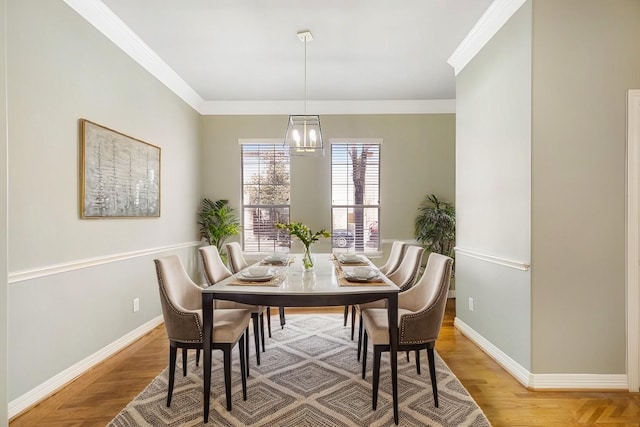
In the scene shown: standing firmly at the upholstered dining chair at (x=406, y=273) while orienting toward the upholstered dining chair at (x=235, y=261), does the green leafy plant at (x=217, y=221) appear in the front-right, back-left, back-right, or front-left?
front-right

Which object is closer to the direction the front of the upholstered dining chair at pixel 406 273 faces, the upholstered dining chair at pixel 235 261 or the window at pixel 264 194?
the upholstered dining chair

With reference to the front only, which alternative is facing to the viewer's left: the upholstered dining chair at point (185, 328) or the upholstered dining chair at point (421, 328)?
the upholstered dining chair at point (421, 328)

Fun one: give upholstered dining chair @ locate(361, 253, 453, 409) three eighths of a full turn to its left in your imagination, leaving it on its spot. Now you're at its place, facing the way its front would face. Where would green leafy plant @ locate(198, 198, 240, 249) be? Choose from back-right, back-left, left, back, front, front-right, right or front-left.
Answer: back

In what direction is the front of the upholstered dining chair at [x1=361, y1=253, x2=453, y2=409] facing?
to the viewer's left

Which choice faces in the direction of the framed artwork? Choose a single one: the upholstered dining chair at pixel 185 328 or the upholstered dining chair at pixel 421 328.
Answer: the upholstered dining chair at pixel 421 328

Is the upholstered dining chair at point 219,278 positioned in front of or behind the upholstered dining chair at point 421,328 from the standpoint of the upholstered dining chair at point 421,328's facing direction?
in front

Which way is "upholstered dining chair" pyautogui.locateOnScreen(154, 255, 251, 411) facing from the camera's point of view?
to the viewer's right

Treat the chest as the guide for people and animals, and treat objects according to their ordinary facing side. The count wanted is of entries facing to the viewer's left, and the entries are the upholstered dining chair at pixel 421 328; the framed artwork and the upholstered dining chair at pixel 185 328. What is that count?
1

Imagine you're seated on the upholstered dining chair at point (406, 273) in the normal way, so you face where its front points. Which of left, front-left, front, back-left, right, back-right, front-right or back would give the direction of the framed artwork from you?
front

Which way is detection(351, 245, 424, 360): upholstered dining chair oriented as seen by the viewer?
to the viewer's left

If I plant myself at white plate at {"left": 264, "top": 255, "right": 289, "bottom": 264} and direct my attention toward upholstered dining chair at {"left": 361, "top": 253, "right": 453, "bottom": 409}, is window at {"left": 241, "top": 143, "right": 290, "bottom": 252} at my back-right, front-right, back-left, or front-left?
back-left

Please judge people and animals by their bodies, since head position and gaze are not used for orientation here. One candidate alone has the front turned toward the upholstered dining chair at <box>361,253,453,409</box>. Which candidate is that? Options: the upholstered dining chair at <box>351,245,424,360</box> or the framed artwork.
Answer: the framed artwork

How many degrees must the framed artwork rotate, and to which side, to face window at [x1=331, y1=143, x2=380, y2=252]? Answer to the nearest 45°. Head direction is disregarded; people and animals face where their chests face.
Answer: approximately 45° to its left

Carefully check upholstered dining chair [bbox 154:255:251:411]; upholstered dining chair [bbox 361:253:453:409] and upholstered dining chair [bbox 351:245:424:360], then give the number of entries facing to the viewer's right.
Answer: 1

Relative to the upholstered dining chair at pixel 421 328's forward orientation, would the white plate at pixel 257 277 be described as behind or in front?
in front

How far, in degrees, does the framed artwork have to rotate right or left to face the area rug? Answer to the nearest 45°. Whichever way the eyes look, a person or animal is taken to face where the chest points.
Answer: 0° — it already faces it
